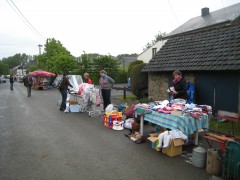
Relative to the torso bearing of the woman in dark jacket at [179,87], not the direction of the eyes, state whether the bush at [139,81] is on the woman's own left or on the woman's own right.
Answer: on the woman's own right

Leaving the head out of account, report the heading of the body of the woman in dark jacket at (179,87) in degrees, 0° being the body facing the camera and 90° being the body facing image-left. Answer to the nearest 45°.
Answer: approximately 45°

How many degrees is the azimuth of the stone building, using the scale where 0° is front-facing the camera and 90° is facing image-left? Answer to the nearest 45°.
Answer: approximately 45°

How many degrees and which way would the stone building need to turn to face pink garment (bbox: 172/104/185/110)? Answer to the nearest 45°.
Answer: approximately 45° to its left

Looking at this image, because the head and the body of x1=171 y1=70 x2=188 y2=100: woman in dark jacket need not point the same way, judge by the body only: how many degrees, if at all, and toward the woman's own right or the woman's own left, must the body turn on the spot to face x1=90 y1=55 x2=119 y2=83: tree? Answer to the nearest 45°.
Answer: approximately 90° to the woman's own right

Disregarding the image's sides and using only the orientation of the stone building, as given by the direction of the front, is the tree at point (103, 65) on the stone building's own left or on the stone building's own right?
on the stone building's own right

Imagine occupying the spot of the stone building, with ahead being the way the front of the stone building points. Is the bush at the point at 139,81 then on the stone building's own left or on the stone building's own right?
on the stone building's own right
